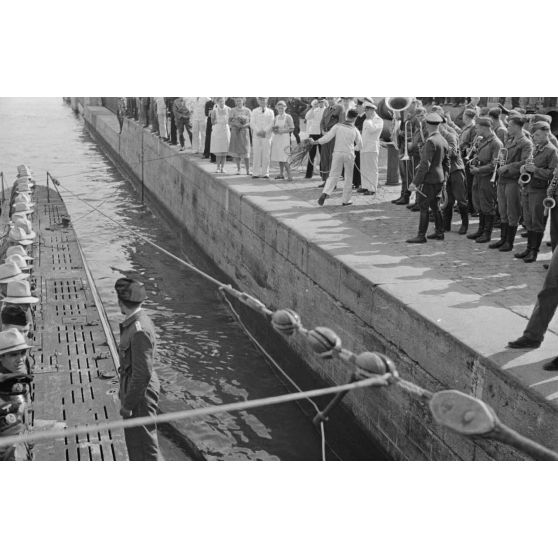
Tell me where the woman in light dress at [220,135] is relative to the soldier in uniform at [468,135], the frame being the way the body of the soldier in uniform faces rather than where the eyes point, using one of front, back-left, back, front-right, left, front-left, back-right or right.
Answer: right

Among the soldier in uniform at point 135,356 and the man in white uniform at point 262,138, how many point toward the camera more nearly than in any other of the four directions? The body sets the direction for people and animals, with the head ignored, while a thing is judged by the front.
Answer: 1

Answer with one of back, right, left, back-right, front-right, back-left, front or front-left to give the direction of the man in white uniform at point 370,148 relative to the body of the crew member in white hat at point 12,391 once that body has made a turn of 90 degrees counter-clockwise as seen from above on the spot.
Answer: front

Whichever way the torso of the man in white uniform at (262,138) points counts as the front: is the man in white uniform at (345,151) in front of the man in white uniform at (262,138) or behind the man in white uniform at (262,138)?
in front

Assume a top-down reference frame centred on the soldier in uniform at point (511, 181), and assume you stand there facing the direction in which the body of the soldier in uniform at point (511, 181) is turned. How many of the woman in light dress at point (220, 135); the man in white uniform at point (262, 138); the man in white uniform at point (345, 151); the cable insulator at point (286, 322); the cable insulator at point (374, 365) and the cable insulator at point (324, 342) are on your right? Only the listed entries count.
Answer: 3

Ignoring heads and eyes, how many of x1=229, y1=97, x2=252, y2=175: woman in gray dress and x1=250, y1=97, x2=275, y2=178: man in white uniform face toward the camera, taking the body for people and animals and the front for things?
2

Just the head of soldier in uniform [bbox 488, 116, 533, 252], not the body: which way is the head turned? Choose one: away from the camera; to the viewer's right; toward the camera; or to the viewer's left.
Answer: to the viewer's left

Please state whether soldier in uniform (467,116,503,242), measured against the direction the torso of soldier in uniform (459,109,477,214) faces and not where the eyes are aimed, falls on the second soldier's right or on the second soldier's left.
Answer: on the second soldier's left

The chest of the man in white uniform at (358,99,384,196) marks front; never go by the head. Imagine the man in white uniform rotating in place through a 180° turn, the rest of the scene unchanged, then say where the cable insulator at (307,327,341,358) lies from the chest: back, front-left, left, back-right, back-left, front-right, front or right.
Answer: back-right

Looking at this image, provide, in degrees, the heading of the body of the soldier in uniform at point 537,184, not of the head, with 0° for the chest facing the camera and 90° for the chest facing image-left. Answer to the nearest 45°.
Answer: approximately 45°

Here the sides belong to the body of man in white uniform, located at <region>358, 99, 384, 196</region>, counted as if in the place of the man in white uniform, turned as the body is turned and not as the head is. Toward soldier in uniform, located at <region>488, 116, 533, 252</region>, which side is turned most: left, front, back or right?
left

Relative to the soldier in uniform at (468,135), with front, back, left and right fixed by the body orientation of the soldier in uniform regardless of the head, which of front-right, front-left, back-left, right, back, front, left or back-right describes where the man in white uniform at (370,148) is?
right

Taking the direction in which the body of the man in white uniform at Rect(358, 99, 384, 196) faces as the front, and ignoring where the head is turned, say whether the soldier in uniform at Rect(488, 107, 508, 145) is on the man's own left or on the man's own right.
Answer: on the man's own left
